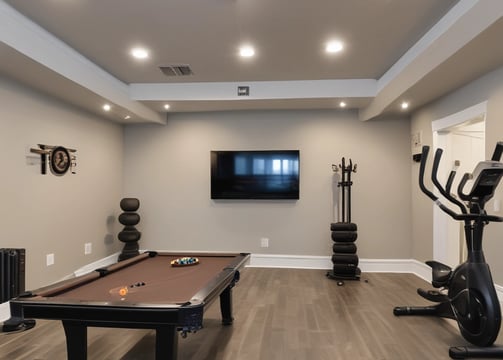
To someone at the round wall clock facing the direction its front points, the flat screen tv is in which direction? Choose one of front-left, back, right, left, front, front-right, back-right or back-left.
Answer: front-left

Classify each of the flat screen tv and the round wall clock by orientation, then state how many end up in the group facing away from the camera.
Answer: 0

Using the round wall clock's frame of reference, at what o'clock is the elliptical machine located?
The elliptical machine is roughly at 12 o'clock from the round wall clock.

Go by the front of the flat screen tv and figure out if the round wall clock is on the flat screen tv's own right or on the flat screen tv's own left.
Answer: on the flat screen tv's own right

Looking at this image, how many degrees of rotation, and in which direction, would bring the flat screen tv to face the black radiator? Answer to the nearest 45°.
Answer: approximately 45° to its right

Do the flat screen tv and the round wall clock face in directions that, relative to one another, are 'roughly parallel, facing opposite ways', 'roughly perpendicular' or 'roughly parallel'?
roughly perpendicular

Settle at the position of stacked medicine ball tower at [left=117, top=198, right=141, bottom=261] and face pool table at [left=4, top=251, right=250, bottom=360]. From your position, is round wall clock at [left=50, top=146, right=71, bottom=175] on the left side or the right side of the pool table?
right

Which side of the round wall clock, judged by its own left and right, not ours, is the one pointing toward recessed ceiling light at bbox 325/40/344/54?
front

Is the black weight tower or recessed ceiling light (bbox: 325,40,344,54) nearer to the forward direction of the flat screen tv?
the recessed ceiling light

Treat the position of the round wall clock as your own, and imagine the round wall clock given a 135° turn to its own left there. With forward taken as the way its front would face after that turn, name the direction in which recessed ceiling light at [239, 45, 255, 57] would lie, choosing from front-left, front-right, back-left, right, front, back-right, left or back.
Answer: back-right

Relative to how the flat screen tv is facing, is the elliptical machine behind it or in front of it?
in front

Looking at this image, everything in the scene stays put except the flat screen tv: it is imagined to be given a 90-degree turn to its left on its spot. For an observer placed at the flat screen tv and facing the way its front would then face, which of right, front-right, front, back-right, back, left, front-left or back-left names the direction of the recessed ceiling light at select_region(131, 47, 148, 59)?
back-right

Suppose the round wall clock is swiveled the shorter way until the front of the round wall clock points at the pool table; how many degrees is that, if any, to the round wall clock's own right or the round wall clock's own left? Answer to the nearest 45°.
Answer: approximately 45° to the round wall clock's own right

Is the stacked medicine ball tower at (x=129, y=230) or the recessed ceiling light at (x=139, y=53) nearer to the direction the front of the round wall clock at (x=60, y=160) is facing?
the recessed ceiling light

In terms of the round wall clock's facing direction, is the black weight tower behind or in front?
in front

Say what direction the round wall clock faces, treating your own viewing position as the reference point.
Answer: facing the viewer and to the right of the viewer

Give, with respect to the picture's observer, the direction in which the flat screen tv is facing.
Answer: facing the viewer
